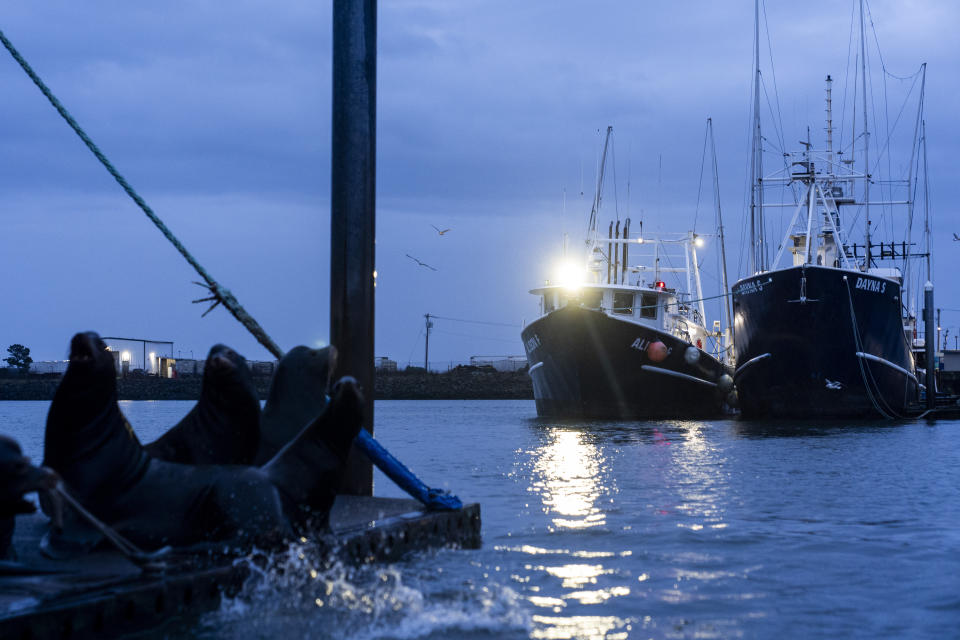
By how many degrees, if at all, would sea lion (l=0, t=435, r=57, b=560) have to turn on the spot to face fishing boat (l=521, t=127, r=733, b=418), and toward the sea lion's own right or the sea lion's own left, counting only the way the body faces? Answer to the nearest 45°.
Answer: approximately 45° to the sea lion's own left

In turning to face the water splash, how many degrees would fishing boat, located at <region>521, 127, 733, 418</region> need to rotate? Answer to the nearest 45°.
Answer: approximately 45° to its left

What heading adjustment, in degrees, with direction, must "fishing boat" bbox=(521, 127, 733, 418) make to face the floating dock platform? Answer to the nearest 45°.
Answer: approximately 45° to its left

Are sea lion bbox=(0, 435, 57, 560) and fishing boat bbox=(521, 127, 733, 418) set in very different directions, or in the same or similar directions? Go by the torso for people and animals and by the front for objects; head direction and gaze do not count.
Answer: very different directions

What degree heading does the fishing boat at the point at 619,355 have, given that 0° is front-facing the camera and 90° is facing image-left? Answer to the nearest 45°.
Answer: approximately 45°

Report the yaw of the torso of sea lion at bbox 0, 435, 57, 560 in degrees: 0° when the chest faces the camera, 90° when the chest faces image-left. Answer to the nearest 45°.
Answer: approximately 270°

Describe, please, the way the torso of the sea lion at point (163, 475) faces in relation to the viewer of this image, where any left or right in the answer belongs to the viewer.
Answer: facing to the left of the viewer
